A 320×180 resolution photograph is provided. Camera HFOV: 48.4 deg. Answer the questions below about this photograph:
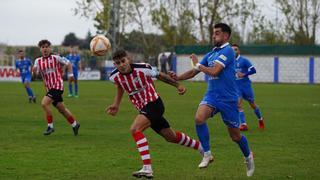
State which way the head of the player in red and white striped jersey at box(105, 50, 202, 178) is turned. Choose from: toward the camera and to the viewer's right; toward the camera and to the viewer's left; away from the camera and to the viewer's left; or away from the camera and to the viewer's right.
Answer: toward the camera and to the viewer's left

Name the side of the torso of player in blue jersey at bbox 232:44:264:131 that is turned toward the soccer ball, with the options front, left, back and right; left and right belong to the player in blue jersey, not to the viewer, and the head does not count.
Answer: front

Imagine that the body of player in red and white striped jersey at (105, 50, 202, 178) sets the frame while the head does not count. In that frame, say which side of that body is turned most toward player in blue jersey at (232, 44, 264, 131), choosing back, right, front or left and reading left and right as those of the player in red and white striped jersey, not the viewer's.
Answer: back

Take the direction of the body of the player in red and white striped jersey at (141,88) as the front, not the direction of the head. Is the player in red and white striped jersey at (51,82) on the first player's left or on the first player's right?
on the first player's right

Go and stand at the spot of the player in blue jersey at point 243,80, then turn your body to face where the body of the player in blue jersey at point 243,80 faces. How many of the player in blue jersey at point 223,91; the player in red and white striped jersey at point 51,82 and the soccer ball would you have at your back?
0

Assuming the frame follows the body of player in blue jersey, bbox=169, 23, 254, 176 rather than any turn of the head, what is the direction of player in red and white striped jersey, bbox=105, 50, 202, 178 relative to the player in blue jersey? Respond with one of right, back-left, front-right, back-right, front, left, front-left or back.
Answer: front-right

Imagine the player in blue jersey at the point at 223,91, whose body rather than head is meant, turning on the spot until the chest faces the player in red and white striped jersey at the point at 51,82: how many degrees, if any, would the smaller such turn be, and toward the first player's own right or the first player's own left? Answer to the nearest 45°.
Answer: approximately 90° to the first player's own right

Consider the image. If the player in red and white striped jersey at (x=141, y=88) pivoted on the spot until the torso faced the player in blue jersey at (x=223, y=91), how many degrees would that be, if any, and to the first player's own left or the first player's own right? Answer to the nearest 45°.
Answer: approximately 135° to the first player's own left

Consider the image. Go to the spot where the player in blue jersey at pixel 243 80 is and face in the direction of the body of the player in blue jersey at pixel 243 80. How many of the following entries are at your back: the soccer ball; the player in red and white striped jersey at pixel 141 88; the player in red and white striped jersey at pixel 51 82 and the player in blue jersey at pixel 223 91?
0

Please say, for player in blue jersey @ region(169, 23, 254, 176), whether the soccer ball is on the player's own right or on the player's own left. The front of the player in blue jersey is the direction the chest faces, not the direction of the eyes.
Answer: on the player's own right

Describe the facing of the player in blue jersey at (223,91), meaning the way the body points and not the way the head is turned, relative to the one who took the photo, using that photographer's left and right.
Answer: facing the viewer and to the left of the viewer

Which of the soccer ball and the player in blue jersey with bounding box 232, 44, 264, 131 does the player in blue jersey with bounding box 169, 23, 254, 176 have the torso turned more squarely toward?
the soccer ball

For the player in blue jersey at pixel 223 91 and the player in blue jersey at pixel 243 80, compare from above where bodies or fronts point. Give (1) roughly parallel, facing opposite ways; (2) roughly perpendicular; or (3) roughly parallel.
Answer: roughly parallel

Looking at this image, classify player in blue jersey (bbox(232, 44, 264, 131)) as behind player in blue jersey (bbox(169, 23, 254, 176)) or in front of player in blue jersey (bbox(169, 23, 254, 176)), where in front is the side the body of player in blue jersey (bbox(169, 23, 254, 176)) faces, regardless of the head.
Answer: behind
